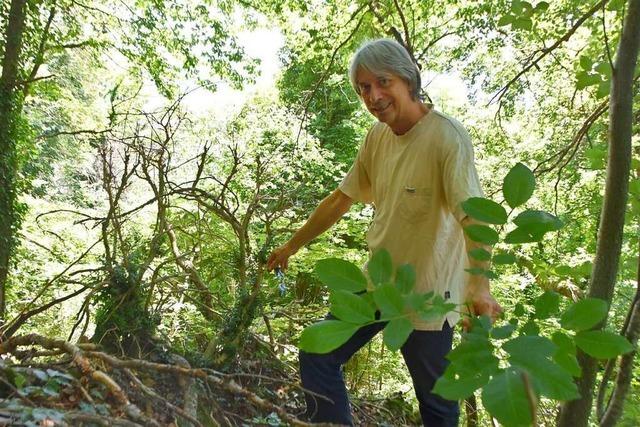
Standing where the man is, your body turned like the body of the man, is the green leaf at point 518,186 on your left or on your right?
on your left

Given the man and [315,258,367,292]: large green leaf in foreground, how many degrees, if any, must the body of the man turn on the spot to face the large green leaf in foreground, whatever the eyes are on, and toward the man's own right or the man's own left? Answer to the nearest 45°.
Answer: approximately 45° to the man's own left

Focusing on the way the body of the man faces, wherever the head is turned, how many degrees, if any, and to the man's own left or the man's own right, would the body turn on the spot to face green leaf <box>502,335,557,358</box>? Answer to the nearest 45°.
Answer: approximately 45° to the man's own left

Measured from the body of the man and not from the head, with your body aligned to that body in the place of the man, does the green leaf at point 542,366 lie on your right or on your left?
on your left

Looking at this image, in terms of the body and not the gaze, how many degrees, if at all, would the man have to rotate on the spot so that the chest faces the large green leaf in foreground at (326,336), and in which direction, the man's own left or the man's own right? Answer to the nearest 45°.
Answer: approximately 45° to the man's own left

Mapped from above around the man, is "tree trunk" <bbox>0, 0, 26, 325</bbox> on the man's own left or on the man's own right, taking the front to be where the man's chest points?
on the man's own right

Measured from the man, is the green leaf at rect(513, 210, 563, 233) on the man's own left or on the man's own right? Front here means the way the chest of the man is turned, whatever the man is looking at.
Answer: on the man's own left

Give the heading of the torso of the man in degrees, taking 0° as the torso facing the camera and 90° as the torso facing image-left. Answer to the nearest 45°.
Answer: approximately 45°

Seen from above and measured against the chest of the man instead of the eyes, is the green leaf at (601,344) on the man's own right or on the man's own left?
on the man's own left

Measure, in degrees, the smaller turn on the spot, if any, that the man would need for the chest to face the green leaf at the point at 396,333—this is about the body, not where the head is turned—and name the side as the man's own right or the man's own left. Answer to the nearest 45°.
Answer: approximately 45° to the man's own left

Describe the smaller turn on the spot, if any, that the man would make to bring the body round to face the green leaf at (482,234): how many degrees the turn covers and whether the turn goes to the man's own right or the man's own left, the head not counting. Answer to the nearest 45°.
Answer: approximately 45° to the man's own left

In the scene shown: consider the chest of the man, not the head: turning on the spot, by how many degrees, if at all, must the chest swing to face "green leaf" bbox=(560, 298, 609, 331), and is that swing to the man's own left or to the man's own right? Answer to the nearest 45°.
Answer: approximately 45° to the man's own left
